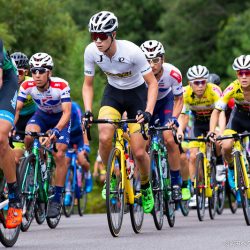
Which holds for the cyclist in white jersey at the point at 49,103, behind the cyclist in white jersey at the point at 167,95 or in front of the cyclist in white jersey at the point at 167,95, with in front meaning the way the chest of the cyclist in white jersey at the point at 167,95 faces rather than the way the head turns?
in front

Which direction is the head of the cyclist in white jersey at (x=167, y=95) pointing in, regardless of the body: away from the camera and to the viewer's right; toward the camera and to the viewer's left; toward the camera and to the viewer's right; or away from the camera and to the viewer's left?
toward the camera and to the viewer's left

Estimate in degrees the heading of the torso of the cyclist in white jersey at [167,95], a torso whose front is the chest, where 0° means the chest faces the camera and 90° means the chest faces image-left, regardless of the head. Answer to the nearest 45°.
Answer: approximately 45°
